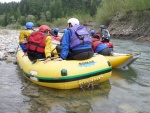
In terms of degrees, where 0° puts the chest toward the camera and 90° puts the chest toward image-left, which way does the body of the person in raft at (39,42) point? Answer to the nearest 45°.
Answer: approximately 225°

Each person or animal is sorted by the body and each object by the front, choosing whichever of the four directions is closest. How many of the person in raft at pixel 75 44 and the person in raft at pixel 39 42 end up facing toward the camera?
0

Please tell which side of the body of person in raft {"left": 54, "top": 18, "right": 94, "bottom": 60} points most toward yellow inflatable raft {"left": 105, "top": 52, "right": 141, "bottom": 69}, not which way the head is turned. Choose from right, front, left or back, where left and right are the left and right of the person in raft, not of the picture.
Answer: right

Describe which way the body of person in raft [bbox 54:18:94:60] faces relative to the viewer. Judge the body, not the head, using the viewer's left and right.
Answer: facing away from the viewer and to the left of the viewer

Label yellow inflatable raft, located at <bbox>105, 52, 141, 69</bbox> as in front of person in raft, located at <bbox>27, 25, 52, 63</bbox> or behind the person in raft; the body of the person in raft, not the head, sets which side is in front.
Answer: in front

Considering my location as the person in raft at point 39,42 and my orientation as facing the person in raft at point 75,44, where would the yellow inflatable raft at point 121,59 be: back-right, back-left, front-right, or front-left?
front-left
